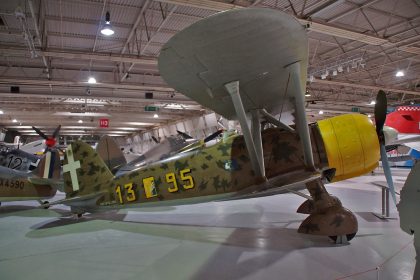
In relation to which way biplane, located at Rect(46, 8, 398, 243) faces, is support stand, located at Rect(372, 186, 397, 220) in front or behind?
in front

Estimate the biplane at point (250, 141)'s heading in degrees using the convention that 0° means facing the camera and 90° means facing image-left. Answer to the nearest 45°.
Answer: approximately 270°

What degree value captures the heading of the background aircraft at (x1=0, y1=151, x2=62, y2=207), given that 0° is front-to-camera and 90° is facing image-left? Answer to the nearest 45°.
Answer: approximately 90°

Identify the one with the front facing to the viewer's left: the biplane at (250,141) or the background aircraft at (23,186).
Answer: the background aircraft

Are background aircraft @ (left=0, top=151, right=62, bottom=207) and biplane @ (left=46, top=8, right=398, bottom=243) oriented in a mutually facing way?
no

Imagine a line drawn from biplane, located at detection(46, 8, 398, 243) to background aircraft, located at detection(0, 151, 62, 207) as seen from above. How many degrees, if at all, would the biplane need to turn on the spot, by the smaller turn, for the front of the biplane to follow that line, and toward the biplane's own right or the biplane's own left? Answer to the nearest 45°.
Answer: approximately 135° to the biplane's own left

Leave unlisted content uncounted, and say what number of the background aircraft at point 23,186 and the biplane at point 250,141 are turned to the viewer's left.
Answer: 1

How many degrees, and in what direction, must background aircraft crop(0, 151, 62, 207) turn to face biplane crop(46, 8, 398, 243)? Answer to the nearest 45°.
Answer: approximately 135° to its left
